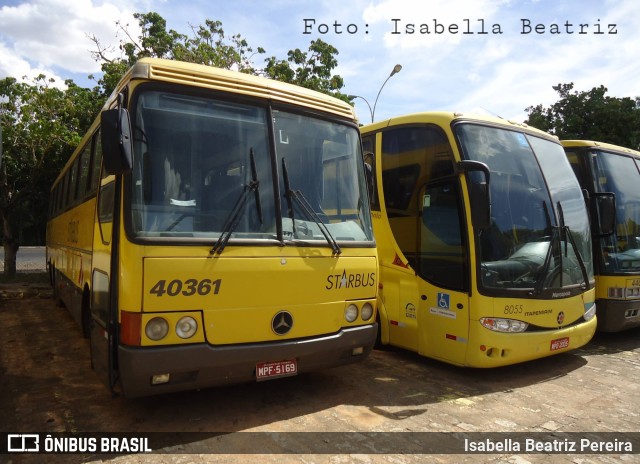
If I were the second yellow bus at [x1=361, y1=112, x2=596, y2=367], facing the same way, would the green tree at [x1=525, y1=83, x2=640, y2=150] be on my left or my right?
on my left

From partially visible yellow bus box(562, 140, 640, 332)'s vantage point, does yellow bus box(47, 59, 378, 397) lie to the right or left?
on its right

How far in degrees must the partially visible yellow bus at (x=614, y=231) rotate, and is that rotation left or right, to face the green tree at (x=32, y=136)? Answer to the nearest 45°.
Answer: approximately 135° to its right

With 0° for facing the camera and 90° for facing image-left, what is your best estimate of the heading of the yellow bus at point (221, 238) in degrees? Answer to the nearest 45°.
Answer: approximately 315°

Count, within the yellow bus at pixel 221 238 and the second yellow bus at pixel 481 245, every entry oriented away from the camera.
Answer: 0

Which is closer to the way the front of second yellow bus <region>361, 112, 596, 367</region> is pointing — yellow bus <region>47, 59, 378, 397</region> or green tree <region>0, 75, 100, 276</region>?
the yellow bus

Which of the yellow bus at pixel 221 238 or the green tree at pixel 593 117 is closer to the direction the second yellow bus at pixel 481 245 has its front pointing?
the yellow bus

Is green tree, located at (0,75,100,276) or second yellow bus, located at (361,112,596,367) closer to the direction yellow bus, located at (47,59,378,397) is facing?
the second yellow bus

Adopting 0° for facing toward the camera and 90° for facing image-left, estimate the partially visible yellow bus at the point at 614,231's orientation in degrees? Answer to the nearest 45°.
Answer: approximately 315°

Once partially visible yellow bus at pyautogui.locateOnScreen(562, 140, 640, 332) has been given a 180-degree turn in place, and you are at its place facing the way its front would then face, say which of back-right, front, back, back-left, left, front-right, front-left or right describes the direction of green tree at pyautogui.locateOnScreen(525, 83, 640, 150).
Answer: front-right

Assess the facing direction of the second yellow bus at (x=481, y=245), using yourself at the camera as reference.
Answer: facing the viewer and to the right of the viewer

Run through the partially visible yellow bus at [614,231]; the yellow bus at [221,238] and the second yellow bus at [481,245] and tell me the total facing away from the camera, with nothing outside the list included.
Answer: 0
